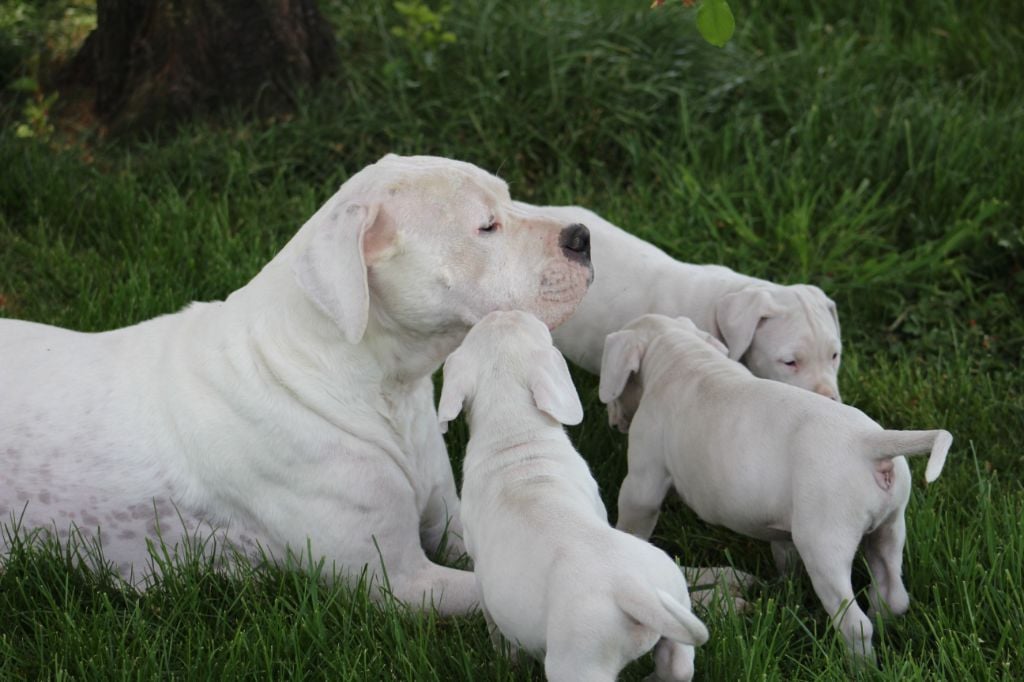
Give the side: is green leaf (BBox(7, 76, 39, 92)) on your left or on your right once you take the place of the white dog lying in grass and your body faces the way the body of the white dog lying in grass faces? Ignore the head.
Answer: on your left

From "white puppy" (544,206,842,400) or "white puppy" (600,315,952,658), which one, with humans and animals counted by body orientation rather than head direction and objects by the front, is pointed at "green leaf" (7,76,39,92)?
"white puppy" (600,315,952,658)

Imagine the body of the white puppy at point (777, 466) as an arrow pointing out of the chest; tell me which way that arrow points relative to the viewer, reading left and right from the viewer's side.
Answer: facing away from the viewer and to the left of the viewer

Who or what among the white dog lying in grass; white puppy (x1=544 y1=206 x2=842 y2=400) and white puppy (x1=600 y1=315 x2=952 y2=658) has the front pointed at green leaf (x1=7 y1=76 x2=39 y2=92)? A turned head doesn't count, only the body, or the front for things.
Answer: white puppy (x1=600 y1=315 x2=952 y2=658)

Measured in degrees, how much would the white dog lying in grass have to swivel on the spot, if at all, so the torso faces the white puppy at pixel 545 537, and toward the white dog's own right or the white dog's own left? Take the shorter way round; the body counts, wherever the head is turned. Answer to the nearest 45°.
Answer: approximately 45° to the white dog's own right

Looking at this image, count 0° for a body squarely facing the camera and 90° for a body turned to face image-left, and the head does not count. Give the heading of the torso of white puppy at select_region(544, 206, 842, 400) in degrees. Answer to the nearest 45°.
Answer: approximately 315°

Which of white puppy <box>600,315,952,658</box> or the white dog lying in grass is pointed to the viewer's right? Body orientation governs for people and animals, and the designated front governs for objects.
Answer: the white dog lying in grass

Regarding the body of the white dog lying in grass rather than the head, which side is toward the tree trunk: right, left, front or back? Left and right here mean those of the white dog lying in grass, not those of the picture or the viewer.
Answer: left

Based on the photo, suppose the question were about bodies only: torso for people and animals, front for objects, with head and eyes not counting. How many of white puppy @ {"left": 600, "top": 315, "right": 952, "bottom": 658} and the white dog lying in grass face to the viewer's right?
1

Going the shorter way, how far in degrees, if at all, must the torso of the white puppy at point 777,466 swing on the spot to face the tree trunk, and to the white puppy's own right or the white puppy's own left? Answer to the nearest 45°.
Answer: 0° — it already faces it

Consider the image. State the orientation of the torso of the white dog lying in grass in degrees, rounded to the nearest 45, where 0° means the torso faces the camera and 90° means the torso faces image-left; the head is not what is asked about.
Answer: approximately 270°

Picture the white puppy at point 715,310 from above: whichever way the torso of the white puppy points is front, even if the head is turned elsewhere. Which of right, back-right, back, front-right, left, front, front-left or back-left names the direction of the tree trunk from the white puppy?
back

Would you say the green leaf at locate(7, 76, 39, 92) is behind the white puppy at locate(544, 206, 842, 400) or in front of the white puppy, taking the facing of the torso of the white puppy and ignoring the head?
behind

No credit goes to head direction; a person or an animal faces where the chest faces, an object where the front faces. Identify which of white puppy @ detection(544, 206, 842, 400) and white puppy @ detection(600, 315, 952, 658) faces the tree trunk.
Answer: white puppy @ detection(600, 315, 952, 658)

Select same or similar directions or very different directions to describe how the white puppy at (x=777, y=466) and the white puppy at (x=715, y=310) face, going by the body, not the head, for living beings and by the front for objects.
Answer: very different directions
